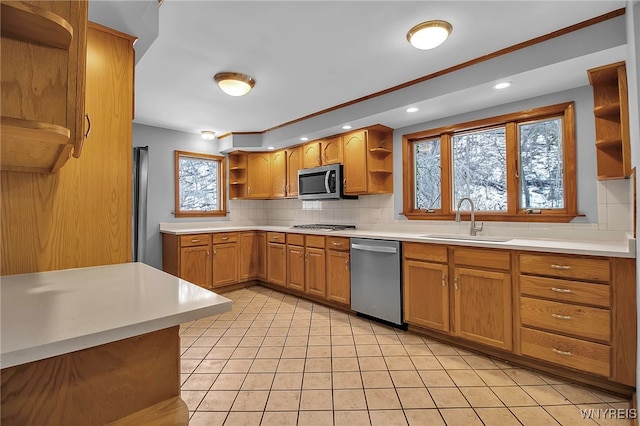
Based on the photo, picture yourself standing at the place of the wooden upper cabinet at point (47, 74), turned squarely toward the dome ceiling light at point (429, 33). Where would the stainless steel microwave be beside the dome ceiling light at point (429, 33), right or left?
left

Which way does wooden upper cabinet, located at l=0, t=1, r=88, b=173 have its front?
to the viewer's right

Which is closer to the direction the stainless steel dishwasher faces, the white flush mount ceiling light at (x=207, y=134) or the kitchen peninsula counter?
the kitchen peninsula counter

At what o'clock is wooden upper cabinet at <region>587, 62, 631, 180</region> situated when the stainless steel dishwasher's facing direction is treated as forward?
The wooden upper cabinet is roughly at 8 o'clock from the stainless steel dishwasher.

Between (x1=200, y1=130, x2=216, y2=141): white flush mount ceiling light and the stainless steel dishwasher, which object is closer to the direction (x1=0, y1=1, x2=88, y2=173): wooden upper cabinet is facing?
the stainless steel dishwasher

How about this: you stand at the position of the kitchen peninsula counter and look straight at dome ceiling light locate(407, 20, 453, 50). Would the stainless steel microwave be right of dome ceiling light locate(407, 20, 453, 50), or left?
left

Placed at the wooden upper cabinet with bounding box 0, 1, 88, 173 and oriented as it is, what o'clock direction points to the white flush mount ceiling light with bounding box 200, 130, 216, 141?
The white flush mount ceiling light is roughly at 10 o'clock from the wooden upper cabinet.

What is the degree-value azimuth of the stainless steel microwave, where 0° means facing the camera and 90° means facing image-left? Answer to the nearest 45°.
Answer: approximately 45°

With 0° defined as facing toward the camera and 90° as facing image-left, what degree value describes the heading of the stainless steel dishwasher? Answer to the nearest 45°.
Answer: approximately 45°
